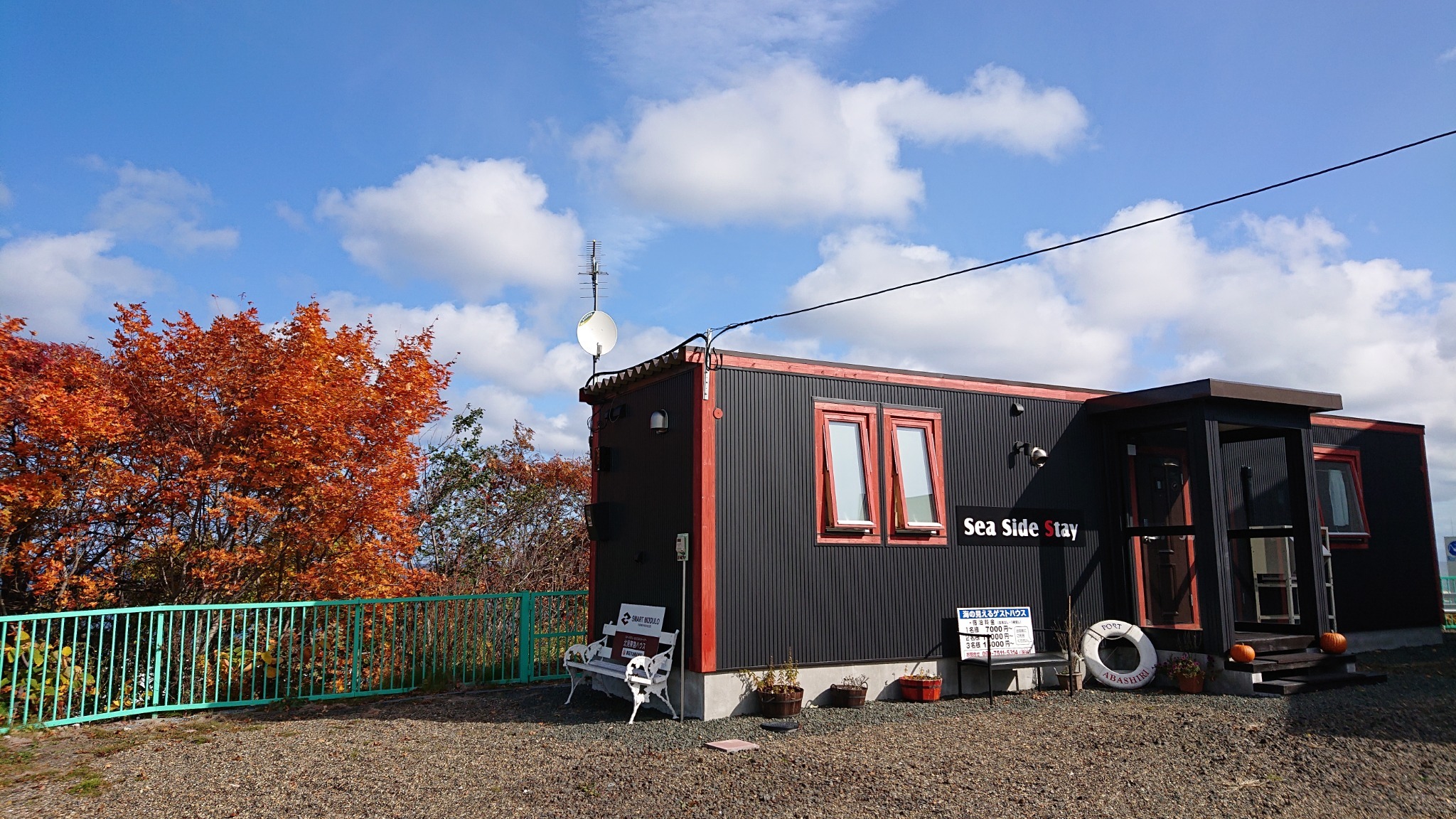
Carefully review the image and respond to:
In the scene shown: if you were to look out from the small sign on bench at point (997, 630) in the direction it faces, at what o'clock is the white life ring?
The white life ring is roughly at 8 o'clock from the small sign on bench.

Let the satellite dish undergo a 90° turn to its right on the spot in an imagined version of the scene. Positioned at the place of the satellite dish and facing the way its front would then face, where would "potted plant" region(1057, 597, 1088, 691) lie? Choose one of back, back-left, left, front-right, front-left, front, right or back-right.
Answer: back

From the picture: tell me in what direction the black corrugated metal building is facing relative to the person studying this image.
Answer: facing the viewer and to the right of the viewer

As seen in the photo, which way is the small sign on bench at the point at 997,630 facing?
toward the camera

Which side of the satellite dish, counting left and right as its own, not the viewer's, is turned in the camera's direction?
front

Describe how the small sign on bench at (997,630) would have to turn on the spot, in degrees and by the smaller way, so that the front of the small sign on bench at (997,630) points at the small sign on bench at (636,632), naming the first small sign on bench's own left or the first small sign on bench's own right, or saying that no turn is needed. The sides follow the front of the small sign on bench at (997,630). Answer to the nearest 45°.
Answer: approximately 45° to the first small sign on bench's own right

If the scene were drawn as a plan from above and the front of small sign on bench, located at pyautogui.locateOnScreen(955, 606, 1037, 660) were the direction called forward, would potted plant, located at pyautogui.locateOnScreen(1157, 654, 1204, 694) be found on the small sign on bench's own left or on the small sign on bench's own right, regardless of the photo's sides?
on the small sign on bench's own left

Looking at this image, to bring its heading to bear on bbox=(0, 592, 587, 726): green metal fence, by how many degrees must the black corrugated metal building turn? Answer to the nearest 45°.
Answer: approximately 135° to its right

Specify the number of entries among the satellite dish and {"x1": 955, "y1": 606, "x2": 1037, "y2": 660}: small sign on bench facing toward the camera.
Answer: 2

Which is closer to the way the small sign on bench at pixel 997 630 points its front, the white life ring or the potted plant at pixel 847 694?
the potted plant

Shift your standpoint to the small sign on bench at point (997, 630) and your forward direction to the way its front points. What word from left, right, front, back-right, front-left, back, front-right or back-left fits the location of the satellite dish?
right
